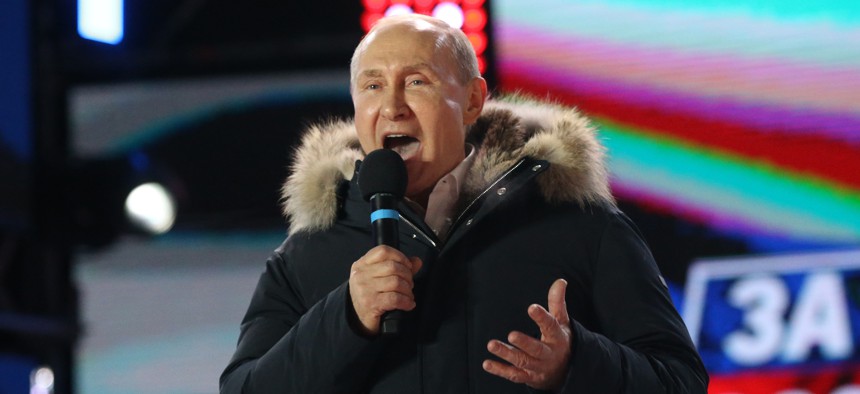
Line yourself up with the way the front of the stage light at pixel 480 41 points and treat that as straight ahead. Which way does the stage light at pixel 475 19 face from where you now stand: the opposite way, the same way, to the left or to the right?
the same way

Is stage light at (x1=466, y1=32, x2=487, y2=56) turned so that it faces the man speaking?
yes

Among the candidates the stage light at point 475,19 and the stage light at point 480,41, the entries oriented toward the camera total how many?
2

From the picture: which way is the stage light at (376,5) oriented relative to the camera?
toward the camera

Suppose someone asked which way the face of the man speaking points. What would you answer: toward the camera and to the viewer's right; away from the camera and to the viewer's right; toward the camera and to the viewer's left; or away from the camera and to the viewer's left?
toward the camera and to the viewer's left

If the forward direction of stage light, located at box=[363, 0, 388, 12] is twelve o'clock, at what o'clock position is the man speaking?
The man speaking is roughly at 12 o'clock from the stage light.

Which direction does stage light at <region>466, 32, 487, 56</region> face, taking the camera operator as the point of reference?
facing the viewer

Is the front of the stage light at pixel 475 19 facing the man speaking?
yes

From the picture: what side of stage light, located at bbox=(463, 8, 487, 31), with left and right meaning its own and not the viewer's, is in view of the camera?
front

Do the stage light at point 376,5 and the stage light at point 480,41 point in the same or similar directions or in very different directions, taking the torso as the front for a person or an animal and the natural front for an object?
same or similar directions
